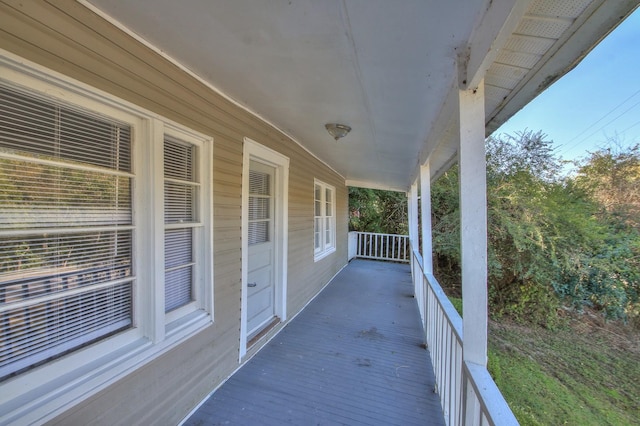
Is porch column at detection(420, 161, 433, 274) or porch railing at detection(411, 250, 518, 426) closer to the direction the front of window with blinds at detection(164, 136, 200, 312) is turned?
the porch railing

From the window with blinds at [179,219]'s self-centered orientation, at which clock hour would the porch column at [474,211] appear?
The porch column is roughly at 12 o'clock from the window with blinds.

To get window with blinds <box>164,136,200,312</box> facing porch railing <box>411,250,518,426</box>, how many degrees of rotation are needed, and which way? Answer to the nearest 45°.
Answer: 0° — it already faces it

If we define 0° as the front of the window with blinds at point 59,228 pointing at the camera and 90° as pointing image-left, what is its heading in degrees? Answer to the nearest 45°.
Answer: approximately 315°

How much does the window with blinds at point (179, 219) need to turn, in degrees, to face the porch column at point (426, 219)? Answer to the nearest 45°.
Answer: approximately 45° to its left

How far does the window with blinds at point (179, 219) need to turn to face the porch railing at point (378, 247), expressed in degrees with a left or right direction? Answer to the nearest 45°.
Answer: approximately 90° to its left

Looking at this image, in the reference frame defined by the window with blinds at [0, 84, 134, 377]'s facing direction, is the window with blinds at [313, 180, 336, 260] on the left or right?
on its left

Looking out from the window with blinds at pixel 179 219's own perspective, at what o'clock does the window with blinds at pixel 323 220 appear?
the window with blinds at pixel 323 220 is roughly at 9 o'clock from the window with blinds at pixel 179 219.

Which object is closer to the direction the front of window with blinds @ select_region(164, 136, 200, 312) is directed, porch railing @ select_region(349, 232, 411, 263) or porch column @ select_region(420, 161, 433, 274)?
the porch column

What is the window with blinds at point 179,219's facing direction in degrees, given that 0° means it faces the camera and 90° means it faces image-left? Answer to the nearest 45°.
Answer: approximately 315°
